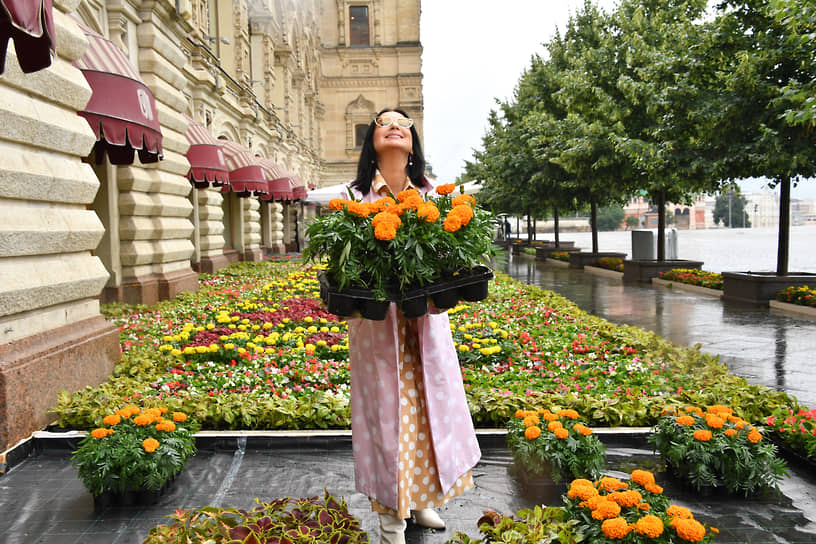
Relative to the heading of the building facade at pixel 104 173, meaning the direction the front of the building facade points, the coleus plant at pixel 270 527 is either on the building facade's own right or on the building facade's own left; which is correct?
on the building facade's own right

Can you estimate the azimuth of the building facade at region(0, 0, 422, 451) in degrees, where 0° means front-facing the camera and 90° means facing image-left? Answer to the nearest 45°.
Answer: approximately 270°

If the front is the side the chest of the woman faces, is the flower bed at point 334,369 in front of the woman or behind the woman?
behind

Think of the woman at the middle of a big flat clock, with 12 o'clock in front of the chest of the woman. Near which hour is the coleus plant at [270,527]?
The coleus plant is roughly at 3 o'clock from the woman.

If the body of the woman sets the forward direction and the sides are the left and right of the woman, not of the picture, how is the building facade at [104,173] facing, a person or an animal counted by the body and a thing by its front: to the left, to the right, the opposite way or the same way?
to the left

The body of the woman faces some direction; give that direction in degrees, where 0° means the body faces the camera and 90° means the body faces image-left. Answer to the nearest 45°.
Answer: approximately 0°

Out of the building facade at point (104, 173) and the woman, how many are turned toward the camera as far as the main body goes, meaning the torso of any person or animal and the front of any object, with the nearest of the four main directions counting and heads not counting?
1

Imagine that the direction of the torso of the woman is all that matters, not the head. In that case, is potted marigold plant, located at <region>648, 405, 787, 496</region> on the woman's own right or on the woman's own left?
on the woman's own left

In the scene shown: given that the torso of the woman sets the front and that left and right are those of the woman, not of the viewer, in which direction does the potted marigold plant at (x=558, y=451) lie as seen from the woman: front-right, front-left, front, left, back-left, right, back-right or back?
back-left

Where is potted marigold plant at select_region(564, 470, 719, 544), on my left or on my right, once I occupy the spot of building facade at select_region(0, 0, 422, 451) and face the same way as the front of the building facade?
on my right
